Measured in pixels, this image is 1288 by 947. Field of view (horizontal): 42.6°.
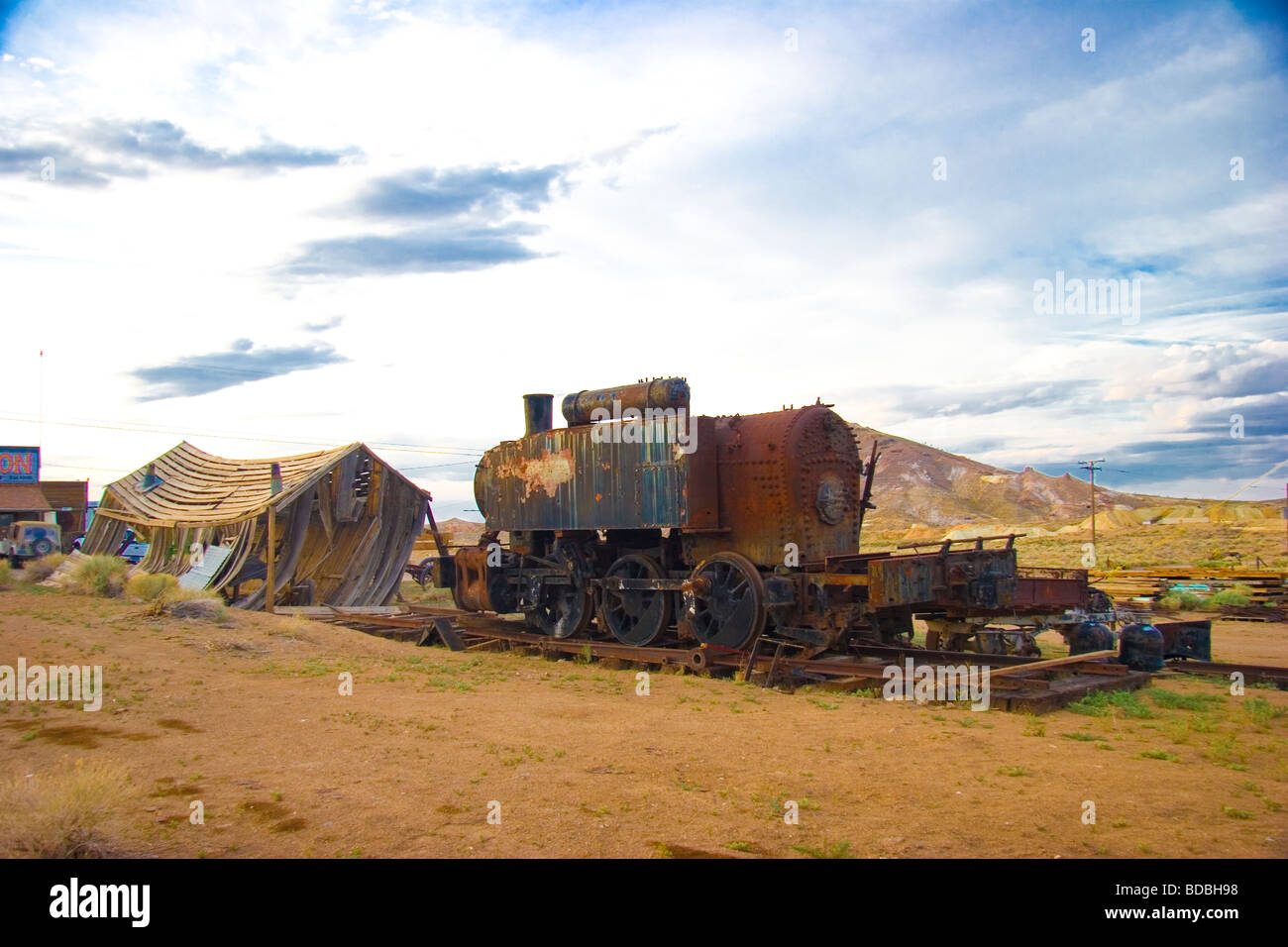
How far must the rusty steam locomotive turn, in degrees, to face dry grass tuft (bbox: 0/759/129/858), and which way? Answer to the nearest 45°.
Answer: approximately 135° to its left

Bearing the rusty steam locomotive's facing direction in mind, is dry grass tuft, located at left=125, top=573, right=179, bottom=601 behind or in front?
in front

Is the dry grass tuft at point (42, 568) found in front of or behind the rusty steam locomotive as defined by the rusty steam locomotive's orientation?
in front

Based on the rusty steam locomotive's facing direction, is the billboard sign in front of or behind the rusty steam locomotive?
in front

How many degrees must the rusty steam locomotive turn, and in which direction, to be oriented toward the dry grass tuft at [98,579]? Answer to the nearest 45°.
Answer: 0° — it already faces it

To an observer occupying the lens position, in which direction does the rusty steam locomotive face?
facing away from the viewer and to the left of the viewer

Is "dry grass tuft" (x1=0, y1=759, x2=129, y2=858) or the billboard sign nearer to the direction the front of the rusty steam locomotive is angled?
the billboard sign

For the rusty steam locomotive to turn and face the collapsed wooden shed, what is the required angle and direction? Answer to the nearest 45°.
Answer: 0° — it already faces it
